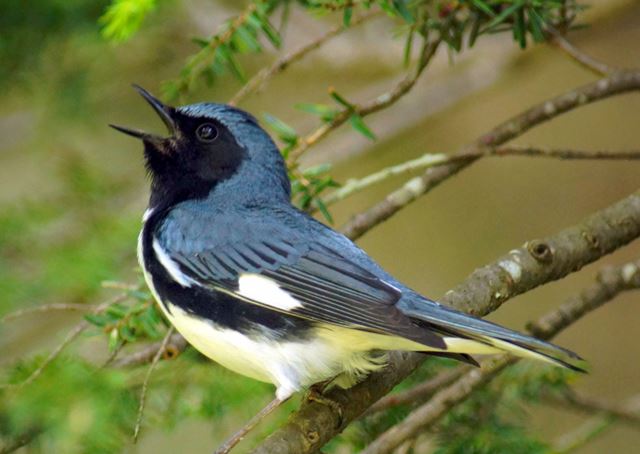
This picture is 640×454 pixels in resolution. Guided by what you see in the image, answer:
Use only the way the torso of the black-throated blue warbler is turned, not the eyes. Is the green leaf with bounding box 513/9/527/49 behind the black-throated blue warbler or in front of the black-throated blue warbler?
behind

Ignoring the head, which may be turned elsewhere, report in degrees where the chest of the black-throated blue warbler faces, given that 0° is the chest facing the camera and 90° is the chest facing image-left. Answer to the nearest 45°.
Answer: approximately 90°
